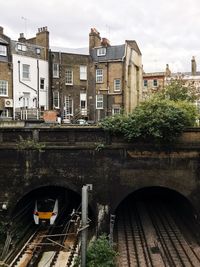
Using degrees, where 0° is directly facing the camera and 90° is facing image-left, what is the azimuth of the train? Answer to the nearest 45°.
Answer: approximately 0°

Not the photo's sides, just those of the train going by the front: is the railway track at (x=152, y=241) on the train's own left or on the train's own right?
on the train's own left

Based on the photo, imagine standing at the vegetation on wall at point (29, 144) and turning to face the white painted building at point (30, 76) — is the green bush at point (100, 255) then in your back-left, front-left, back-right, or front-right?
back-right

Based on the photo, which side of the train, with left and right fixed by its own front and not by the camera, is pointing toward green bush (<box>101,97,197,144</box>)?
left

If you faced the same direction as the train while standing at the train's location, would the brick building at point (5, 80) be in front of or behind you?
behind

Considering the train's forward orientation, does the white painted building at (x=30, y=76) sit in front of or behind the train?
behind

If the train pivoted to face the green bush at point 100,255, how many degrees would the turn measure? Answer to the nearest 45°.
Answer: approximately 45° to its left

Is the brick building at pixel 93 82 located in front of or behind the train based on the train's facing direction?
behind

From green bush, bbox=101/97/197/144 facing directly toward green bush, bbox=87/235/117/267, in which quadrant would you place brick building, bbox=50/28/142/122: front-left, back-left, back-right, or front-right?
back-right

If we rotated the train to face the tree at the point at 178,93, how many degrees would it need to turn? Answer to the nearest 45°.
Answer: approximately 135° to its left
